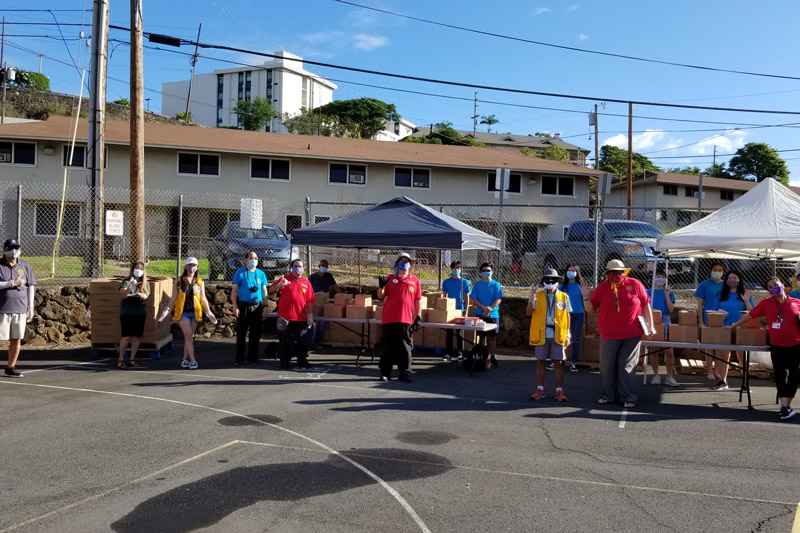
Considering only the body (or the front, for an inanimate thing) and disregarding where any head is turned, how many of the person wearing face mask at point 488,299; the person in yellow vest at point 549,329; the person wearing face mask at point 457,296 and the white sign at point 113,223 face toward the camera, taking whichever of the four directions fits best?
4

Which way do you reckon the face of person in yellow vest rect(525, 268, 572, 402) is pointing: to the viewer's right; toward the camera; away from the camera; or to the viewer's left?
toward the camera

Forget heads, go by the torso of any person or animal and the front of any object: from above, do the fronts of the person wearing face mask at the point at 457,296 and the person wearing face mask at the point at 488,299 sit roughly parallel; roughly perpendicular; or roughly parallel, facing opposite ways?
roughly parallel

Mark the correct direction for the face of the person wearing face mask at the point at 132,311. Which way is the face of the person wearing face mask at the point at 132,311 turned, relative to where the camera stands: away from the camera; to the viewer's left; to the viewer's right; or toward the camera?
toward the camera

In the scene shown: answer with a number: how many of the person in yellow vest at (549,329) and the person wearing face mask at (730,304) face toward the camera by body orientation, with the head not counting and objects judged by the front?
2

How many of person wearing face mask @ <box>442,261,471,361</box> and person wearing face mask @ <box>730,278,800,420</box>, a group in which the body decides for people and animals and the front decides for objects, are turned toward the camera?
2

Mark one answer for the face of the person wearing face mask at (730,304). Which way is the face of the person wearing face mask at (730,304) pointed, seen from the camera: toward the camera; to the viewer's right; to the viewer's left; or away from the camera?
toward the camera

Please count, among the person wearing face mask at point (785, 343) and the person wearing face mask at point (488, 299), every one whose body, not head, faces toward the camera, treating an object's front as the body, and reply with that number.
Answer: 2

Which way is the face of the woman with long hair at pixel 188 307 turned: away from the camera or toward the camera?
toward the camera

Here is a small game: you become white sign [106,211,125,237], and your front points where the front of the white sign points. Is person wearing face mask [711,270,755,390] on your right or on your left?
on your left

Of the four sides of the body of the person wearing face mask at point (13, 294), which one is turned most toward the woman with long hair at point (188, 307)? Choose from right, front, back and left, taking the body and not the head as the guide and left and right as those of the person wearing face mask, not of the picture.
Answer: left

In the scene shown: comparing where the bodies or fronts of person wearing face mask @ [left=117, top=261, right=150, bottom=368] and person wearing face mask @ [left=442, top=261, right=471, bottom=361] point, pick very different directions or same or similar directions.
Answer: same or similar directions

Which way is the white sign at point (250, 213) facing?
toward the camera

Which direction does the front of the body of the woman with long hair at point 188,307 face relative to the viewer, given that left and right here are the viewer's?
facing the viewer

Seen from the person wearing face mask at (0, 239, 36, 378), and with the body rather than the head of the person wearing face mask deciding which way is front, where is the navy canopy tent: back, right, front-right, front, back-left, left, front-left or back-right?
left

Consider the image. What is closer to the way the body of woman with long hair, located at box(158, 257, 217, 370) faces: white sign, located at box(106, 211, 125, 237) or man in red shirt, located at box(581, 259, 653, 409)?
the man in red shirt

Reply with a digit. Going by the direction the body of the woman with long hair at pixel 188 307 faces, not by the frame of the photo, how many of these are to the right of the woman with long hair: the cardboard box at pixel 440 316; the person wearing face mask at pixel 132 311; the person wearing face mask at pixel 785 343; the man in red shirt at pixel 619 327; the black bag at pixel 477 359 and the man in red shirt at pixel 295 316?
1

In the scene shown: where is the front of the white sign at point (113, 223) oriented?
toward the camera
